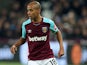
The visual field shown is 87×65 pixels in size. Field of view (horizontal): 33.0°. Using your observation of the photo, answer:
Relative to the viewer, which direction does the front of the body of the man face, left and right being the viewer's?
facing the viewer
